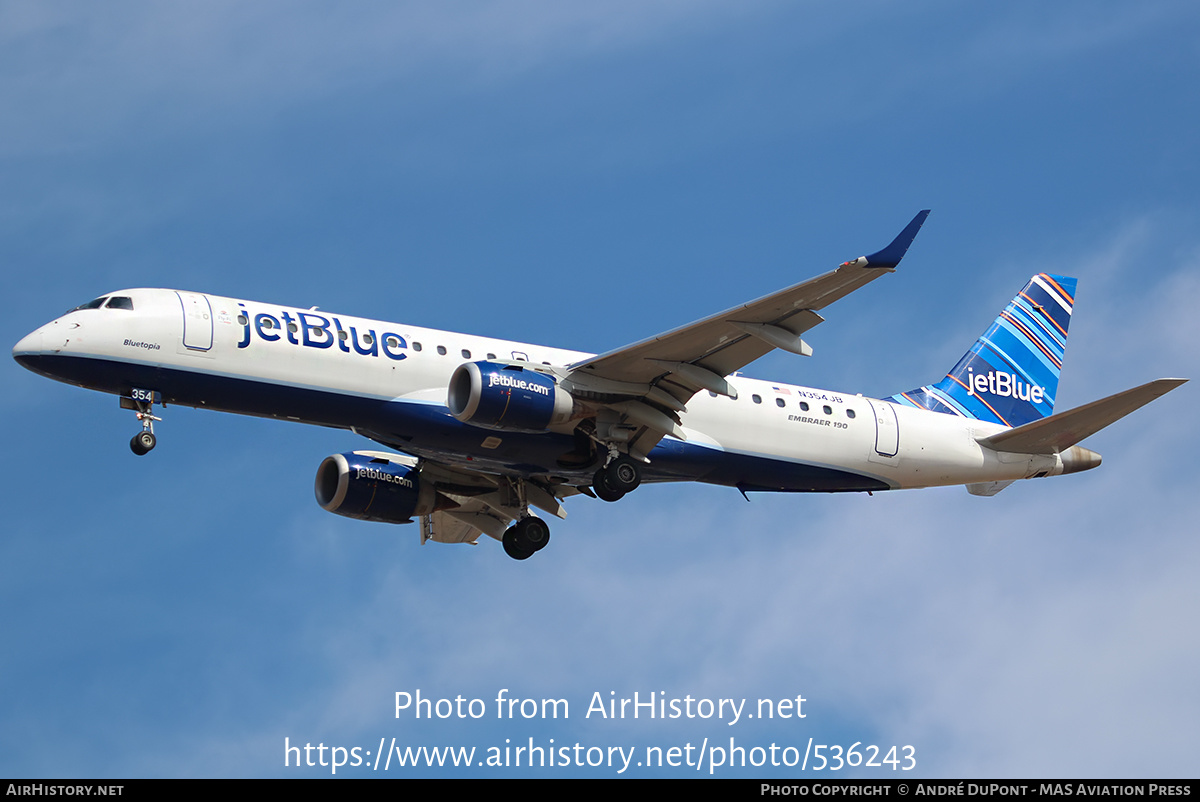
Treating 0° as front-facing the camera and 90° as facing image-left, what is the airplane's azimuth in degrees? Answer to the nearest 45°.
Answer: approximately 45°
